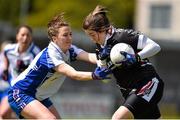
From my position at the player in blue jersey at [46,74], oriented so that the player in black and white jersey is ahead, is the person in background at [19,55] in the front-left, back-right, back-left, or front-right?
back-left

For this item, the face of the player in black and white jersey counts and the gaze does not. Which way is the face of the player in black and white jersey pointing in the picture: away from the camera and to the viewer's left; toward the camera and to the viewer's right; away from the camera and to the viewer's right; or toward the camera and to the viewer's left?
toward the camera and to the viewer's left

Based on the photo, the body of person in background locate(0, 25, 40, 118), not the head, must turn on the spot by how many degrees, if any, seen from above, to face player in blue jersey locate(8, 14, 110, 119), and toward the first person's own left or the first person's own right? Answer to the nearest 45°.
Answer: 0° — they already face them

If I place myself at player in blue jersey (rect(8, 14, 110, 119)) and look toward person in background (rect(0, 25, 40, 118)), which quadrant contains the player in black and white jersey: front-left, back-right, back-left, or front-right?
back-right

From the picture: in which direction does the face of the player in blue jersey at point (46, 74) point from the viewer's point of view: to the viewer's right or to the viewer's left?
to the viewer's right

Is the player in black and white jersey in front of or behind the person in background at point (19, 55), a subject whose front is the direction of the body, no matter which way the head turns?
in front

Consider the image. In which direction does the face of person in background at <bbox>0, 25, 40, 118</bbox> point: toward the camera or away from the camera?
toward the camera

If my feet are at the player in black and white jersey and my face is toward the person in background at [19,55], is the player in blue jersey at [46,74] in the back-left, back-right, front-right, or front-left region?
front-left

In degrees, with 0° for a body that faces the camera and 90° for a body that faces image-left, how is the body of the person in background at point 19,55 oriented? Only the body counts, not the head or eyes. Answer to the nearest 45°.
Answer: approximately 0°
